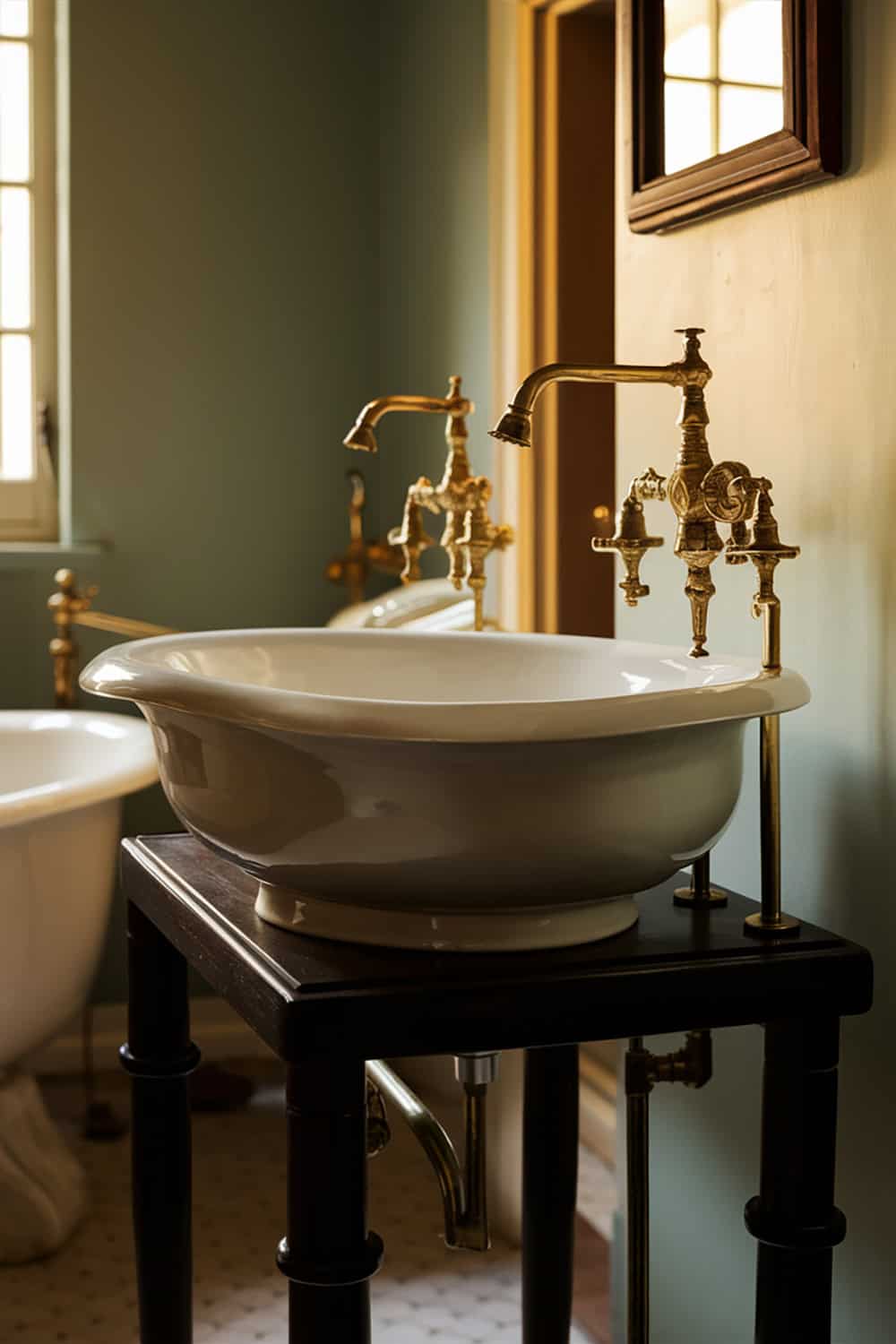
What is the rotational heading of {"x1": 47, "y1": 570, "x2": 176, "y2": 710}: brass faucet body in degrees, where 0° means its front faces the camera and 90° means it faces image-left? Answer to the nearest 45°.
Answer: approximately 270°

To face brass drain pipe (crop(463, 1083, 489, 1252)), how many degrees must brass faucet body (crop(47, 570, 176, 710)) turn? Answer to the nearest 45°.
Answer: approximately 90° to its right

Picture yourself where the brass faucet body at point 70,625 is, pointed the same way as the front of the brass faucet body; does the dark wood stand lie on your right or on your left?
on your right

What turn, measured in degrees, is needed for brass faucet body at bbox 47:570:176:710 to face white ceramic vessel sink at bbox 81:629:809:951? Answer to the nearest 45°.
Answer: approximately 90° to its right
